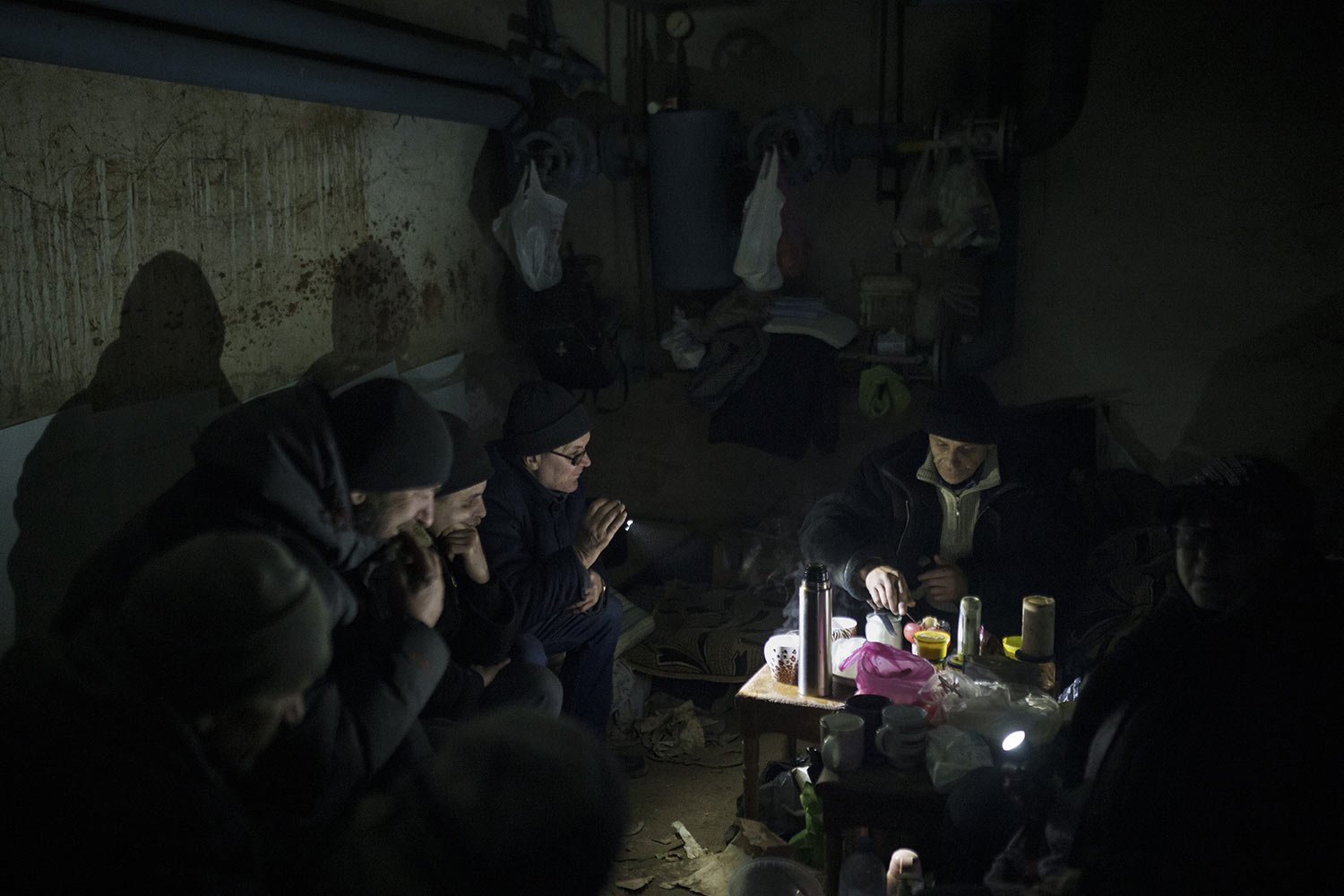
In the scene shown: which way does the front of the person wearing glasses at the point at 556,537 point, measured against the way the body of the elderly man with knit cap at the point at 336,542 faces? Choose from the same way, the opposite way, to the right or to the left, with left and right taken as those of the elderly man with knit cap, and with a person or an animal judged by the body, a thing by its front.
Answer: the same way

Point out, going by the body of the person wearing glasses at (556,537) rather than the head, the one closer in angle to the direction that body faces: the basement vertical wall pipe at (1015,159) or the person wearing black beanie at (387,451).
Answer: the basement vertical wall pipe

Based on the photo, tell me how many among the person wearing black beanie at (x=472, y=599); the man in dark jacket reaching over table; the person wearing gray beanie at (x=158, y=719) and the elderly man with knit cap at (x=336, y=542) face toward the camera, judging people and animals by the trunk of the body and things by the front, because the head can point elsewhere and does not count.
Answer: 1

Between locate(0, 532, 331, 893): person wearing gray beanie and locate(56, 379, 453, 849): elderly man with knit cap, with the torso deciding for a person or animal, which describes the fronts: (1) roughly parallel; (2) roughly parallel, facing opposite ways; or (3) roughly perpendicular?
roughly parallel

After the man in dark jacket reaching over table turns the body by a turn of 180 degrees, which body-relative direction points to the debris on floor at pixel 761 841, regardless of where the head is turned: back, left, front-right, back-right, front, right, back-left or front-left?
back-left

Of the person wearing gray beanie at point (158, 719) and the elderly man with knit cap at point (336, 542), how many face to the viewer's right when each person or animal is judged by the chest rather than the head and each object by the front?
2

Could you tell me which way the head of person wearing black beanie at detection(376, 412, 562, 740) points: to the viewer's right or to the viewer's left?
to the viewer's right

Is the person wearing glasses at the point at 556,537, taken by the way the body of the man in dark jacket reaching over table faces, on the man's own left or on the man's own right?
on the man's own right

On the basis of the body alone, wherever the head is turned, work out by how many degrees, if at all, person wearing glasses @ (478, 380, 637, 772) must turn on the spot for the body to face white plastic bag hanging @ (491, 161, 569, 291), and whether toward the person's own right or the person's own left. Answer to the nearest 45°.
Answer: approximately 90° to the person's own left

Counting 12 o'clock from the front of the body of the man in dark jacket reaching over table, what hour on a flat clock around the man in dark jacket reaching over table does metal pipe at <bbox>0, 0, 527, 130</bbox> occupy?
The metal pipe is roughly at 2 o'clock from the man in dark jacket reaching over table.

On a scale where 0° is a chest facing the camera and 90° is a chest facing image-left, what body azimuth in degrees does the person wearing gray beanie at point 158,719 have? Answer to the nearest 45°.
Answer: approximately 270°

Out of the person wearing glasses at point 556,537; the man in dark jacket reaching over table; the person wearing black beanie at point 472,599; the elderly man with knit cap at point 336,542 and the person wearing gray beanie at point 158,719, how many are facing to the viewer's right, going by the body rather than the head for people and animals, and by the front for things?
4

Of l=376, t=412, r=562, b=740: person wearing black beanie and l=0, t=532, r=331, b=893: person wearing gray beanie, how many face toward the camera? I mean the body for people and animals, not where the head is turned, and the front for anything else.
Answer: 0

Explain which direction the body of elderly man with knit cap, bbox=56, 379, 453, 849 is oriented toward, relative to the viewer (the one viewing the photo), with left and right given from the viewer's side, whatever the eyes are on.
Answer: facing to the right of the viewer

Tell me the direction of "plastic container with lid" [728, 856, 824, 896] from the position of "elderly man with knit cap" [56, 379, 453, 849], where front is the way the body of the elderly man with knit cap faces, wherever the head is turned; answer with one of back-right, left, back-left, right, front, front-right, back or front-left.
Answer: front

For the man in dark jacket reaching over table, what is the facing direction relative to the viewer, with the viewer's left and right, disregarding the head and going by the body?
facing the viewer

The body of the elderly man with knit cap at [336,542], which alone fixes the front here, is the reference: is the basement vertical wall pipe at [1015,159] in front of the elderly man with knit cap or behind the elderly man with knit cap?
in front

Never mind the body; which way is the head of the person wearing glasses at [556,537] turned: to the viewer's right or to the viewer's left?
to the viewer's right
